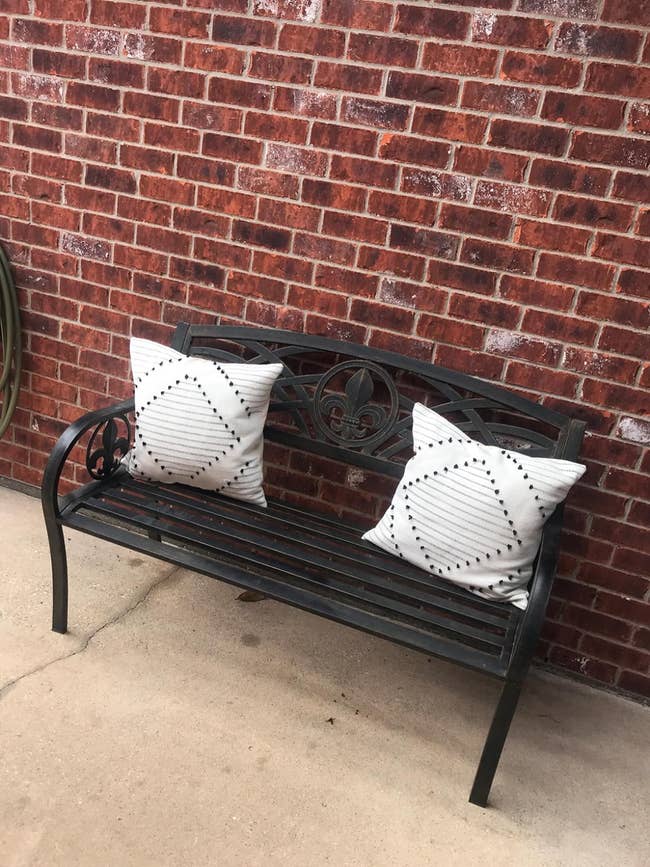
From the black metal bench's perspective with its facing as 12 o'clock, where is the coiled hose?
The coiled hose is roughly at 4 o'clock from the black metal bench.

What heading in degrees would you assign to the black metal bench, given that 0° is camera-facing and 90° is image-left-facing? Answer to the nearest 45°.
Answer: approximately 0°
